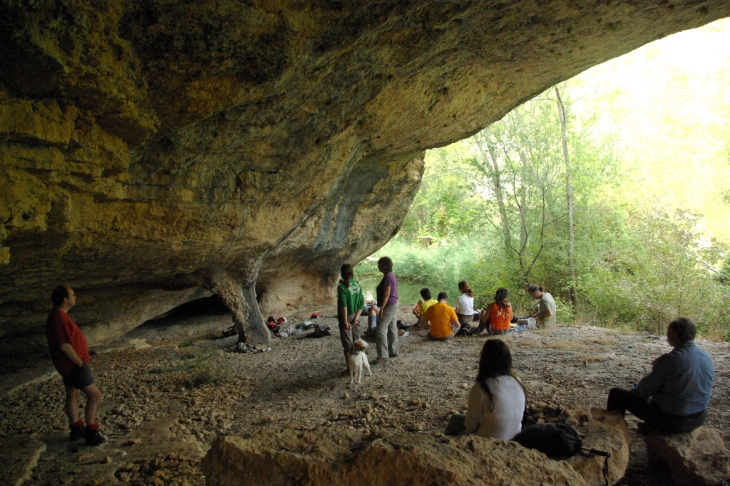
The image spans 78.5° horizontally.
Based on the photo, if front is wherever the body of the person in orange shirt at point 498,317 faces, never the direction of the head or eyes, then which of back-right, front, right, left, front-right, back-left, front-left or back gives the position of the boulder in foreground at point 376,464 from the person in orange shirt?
back-left

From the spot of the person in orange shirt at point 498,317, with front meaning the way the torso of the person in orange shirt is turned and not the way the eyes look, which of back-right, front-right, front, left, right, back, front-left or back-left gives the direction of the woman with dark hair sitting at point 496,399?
back-left

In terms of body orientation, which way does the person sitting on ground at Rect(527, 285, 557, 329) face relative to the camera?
to the viewer's left

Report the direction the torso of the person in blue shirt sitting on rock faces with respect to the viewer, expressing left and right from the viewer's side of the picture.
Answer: facing away from the viewer and to the left of the viewer

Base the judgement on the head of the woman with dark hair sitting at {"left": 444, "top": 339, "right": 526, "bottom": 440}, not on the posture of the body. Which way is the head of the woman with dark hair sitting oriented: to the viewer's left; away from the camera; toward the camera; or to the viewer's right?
away from the camera

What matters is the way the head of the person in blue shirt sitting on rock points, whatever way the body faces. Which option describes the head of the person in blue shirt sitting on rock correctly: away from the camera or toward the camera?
away from the camera

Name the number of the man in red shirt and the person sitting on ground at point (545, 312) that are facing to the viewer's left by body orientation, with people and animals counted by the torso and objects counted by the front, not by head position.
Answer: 1

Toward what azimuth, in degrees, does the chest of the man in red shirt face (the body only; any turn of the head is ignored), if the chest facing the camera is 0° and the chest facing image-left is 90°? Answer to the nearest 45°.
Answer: approximately 270°

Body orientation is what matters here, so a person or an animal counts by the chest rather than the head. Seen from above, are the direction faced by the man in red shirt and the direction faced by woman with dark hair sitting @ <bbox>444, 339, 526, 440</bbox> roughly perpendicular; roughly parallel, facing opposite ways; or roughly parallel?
roughly perpendicular

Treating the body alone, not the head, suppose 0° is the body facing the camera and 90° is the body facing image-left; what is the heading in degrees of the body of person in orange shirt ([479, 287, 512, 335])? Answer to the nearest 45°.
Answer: approximately 135°

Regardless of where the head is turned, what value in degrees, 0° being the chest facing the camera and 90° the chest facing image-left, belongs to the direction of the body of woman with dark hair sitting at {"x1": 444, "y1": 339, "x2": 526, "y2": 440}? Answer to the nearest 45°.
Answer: approximately 135°

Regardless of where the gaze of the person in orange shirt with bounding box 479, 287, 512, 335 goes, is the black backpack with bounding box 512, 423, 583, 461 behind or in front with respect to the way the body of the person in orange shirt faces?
behind
